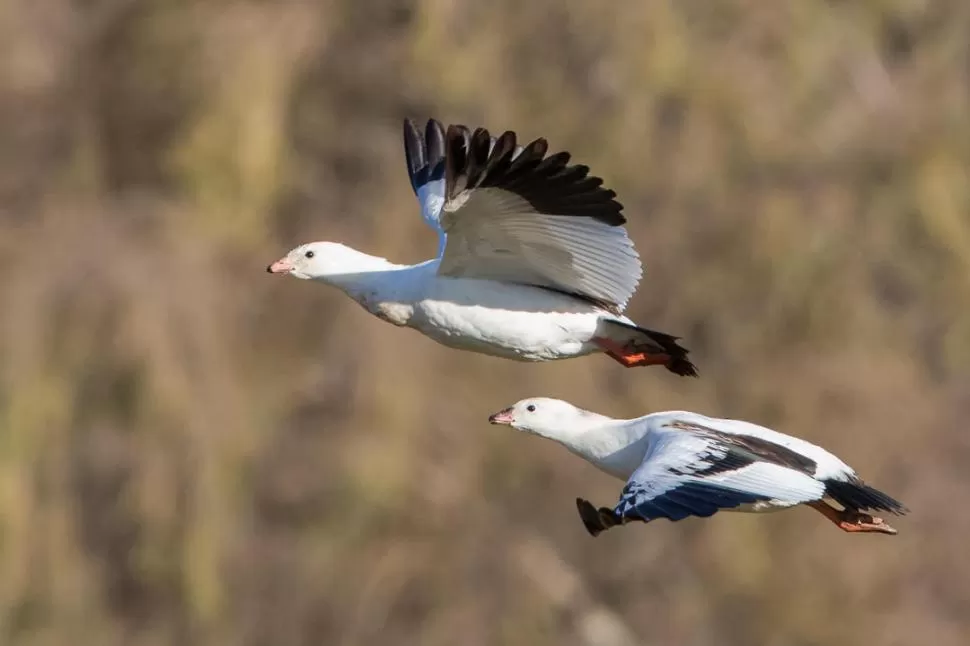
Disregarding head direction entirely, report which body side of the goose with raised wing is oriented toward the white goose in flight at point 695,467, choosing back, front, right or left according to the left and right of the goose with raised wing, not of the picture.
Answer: back

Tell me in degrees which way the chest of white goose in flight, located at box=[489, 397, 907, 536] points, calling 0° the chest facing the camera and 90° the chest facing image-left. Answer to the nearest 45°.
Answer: approximately 90°

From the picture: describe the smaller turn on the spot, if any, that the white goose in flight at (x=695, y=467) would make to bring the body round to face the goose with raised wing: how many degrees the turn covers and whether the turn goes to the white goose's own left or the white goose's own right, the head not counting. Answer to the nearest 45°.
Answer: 0° — it already faces it

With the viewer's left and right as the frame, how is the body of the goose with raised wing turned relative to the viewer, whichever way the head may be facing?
facing to the left of the viewer

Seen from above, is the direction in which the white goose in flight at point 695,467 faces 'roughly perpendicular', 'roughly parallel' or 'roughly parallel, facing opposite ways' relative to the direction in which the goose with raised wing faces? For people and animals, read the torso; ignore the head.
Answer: roughly parallel

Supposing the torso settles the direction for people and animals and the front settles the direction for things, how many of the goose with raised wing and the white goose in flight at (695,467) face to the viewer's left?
2
